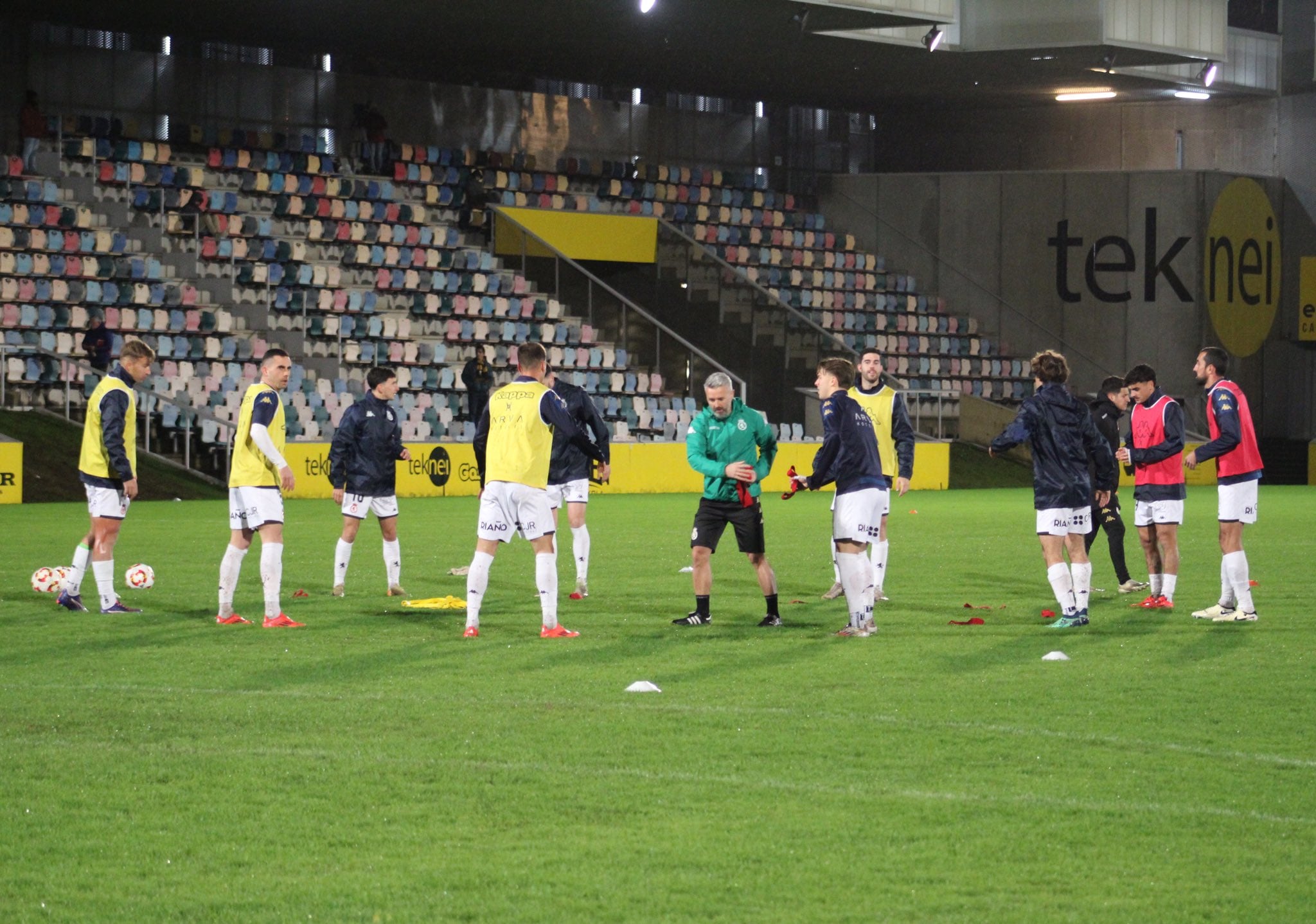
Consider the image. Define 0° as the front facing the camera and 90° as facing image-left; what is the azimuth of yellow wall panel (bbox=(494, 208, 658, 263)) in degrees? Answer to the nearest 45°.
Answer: approximately 0°

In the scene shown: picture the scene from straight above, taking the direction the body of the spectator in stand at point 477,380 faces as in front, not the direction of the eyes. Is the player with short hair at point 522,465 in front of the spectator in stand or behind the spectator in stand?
in front

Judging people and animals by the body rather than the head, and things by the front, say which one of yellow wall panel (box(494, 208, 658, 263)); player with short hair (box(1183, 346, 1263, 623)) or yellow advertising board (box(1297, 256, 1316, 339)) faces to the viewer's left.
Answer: the player with short hair

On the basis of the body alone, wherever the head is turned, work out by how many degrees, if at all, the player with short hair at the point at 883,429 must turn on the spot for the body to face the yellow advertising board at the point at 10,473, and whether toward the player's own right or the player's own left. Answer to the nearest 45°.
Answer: approximately 135° to the player's own right

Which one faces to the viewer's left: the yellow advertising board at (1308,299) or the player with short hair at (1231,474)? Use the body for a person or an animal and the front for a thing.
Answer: the player with short hair

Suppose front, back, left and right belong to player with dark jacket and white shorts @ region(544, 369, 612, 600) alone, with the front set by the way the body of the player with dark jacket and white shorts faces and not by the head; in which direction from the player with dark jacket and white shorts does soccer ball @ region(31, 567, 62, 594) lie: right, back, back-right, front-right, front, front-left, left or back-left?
right

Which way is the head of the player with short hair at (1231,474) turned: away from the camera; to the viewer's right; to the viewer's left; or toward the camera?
to the viewer's left

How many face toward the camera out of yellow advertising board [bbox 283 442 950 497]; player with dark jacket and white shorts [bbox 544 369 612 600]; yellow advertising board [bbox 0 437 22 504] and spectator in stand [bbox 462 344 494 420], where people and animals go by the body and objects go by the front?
4

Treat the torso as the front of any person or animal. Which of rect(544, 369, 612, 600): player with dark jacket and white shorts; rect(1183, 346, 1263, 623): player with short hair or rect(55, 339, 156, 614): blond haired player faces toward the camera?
rect(544, 369, 612, 600): player with dark jacket and white shorts

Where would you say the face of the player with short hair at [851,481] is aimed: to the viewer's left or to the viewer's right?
to the viewer's left

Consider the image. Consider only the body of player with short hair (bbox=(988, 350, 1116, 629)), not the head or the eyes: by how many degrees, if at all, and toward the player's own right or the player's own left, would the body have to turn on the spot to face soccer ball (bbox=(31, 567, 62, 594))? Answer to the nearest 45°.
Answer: approximately 45° to the player's own left

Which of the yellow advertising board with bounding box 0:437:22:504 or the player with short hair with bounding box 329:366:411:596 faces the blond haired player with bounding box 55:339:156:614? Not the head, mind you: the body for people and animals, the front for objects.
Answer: the yellow advertising board

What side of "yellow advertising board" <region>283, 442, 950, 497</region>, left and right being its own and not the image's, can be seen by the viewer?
front

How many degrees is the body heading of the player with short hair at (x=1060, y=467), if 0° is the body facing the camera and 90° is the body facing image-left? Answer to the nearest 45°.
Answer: approximately 135°

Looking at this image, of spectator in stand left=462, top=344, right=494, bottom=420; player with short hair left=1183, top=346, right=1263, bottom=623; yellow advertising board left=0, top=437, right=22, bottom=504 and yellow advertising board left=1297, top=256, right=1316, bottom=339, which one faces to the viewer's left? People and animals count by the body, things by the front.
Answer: the player with short hair

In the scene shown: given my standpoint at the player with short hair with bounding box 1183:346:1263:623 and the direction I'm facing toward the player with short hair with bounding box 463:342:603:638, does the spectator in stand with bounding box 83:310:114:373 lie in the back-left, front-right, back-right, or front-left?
front-right
